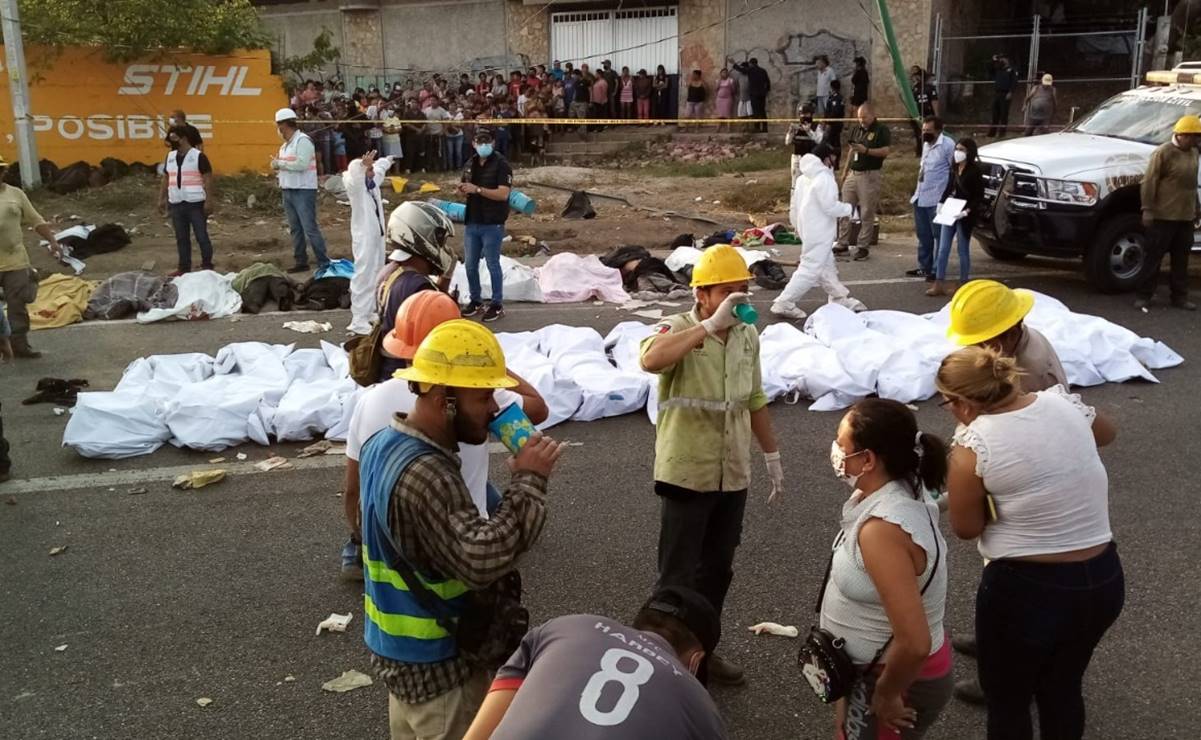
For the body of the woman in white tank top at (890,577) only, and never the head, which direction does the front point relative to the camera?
to the viewer's left

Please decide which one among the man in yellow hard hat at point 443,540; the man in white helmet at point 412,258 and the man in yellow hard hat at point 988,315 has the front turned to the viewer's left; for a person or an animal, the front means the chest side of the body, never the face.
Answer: the man in yellow hard hat at point 988,315

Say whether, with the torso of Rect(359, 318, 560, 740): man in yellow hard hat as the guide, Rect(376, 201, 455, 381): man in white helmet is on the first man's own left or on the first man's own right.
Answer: on the first man's own left

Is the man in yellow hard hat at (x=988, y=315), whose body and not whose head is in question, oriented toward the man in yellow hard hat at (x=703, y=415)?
yes

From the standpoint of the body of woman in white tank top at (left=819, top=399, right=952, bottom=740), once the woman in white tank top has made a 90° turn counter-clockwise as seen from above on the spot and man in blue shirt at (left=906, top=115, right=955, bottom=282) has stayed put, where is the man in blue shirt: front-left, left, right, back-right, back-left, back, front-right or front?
back

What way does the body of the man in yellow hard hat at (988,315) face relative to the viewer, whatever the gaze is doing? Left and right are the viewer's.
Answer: facing to the left of the viewer

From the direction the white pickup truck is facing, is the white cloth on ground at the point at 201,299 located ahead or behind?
ahead

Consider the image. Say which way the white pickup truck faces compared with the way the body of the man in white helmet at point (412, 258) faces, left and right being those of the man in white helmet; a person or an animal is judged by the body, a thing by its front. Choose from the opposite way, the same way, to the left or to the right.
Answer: the opposite way

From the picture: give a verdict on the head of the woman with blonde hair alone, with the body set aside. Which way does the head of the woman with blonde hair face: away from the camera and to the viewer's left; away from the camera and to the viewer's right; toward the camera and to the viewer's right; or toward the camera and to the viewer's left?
away from the camera and to the viewer's left

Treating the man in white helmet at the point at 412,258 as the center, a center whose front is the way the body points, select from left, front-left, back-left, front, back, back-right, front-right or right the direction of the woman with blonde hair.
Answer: front-right

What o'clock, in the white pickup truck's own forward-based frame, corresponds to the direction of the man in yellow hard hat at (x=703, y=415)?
The man in yellow hard hat is roughly at 11 o'clock from the white pickup truck.

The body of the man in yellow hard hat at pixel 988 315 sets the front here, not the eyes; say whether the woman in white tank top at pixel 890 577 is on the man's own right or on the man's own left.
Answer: on the man's own left

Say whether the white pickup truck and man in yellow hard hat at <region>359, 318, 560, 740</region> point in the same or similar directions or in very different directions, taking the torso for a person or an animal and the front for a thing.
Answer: very different directions

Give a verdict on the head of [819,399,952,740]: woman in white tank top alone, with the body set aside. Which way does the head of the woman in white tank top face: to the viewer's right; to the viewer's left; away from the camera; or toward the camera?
to the viewer's left

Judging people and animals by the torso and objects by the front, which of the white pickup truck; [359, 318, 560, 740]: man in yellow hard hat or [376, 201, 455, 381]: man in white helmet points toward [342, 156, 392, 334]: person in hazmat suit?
the white pickup truck

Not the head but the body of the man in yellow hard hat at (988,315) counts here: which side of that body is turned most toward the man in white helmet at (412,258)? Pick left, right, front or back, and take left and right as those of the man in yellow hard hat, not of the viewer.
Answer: front

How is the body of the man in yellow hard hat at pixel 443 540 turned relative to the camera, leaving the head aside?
to the viewer's right
